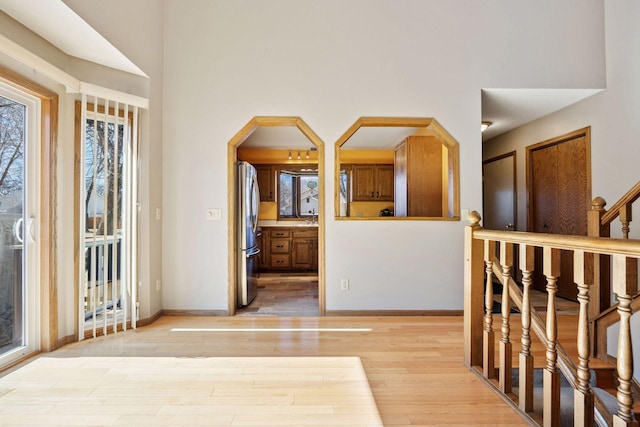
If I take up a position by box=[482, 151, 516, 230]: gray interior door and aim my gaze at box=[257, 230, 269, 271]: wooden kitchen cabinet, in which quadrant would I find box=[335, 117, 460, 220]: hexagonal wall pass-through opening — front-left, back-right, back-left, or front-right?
front-left

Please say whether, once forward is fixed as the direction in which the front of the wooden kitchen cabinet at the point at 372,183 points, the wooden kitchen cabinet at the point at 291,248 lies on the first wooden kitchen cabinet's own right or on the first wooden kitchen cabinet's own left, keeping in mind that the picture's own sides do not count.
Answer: on the first wooden kitchen cabinet's own right

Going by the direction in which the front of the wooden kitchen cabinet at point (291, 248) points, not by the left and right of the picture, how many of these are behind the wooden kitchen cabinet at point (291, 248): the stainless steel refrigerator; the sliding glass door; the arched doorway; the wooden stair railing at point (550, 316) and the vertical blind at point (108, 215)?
0

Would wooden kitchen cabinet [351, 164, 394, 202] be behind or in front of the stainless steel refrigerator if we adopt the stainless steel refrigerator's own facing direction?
in front

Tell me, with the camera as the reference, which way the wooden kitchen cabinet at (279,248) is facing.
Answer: facing the viewer

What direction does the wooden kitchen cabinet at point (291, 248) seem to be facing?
toward the camera

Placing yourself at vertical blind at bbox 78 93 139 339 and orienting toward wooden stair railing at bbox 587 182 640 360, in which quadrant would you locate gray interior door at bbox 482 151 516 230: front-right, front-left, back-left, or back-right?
front-left

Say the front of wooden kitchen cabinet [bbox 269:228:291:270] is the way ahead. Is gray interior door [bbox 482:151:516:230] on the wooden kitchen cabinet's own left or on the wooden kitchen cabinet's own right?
on the wooden kitchen cabinet's own left

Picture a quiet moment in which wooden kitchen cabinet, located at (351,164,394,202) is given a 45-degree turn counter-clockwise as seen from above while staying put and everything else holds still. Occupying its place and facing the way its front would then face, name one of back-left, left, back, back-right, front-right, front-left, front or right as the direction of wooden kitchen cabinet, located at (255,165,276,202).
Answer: back-right

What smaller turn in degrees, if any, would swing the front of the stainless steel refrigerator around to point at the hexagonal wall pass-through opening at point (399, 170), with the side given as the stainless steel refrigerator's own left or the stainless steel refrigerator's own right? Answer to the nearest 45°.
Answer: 0° — it already faces it

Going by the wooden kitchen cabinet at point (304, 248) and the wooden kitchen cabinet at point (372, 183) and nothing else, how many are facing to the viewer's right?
0

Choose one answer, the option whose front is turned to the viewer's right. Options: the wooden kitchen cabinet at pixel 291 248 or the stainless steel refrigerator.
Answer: the stainless steel refrigerator

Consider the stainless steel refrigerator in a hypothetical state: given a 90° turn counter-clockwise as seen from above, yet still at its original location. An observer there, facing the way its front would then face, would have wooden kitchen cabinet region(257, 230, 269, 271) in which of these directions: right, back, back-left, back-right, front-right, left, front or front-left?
front

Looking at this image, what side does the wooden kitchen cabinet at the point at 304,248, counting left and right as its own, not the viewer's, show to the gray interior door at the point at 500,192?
left

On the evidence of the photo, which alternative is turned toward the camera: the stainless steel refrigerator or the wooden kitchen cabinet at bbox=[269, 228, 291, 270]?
the wooden kitchen cabinet

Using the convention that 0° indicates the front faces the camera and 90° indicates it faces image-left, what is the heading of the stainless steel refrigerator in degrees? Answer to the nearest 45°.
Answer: approximately 270°

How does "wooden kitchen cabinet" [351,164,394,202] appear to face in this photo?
toward the camera
